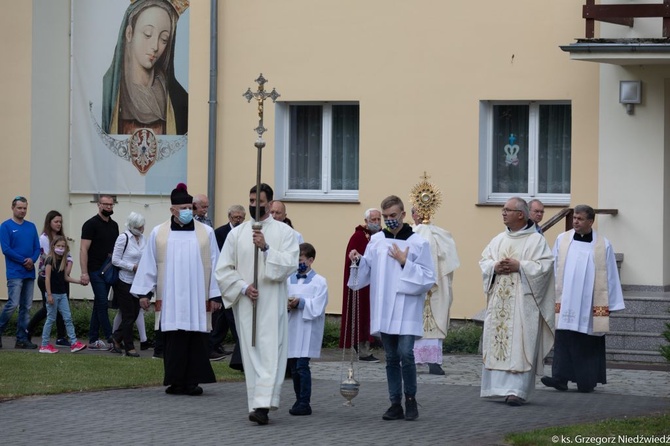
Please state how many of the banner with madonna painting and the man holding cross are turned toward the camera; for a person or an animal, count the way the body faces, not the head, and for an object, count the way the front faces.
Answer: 2

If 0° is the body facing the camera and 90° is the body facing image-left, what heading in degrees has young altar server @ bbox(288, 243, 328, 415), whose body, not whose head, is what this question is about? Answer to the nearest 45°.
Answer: approximately 45°

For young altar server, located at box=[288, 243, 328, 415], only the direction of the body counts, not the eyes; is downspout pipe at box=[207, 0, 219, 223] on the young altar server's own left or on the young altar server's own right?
on the young altar server's own right

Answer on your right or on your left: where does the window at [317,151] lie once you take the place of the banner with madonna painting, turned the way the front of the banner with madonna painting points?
on your left

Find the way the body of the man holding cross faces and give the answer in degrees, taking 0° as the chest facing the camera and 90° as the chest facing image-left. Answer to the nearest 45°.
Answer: approximately 0°

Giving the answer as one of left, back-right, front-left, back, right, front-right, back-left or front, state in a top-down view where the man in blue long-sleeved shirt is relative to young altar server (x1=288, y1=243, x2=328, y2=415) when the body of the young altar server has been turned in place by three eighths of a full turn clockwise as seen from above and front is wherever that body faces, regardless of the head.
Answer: front-left

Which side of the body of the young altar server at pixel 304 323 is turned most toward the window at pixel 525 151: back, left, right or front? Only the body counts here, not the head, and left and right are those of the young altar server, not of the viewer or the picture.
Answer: back

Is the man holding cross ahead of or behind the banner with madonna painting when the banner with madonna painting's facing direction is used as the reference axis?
ahead
